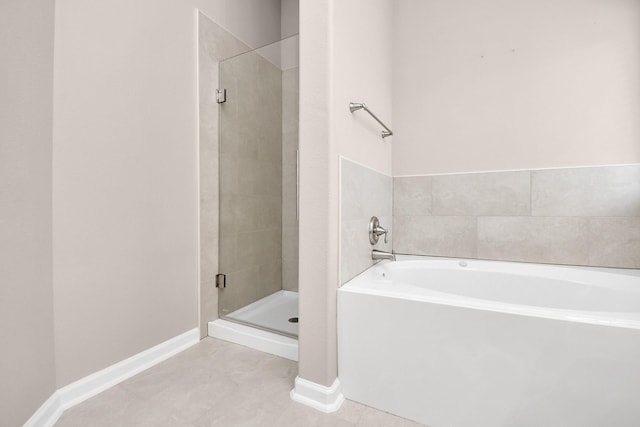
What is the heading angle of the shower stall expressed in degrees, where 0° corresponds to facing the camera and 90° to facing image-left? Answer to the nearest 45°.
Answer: approximately 45°

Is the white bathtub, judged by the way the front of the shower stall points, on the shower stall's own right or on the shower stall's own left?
on the shower stall's own left
